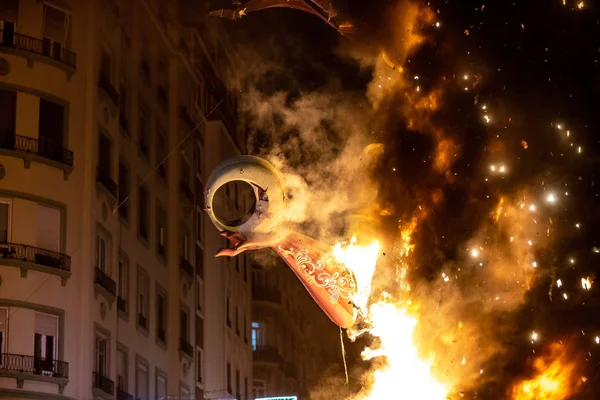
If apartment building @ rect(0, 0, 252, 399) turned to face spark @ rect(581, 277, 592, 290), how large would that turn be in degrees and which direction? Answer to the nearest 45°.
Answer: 0° — it already faces it

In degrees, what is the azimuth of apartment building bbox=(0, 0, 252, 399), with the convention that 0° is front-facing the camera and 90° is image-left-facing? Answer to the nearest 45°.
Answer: approximately 315°

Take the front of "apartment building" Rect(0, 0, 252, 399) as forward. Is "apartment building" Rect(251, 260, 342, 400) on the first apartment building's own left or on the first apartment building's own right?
on the first apartment building's own left

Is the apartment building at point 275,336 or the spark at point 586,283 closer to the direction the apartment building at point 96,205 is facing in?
the spark
